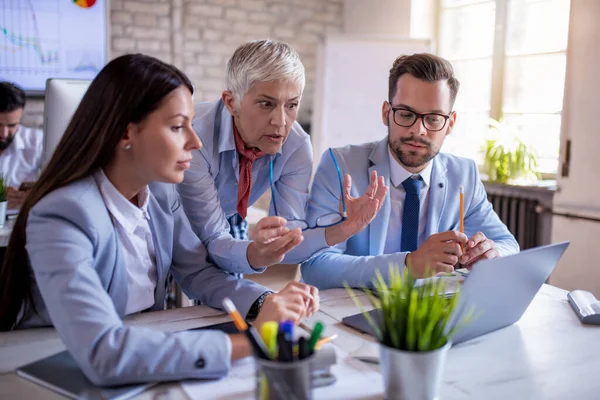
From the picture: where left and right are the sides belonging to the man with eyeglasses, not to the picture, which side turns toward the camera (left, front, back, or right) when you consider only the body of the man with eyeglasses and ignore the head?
front

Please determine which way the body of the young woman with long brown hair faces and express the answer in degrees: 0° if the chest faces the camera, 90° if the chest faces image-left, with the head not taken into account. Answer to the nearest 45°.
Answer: approximately 315°

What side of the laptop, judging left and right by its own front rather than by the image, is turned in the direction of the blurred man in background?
front

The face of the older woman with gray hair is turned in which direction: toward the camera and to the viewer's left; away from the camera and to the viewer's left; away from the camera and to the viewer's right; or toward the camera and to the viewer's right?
toward the camera and to the viewer's right

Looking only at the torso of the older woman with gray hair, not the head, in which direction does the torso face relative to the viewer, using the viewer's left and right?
facing the viewer and to the right of the viewer

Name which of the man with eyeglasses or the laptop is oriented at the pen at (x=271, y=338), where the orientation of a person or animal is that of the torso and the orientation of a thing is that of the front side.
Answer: the man with eyeglasses

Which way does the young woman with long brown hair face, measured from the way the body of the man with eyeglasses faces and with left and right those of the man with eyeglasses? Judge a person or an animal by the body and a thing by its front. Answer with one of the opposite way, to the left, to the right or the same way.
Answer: to the left

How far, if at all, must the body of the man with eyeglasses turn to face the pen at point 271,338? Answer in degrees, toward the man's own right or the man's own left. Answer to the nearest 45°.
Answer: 0° — they already face it

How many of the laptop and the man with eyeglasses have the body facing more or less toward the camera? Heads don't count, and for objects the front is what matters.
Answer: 1

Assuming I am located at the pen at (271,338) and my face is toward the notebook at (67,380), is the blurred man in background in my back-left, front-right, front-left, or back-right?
front-right

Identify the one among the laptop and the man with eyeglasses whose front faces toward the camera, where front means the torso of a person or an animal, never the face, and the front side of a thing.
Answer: the man with eyeglasses
